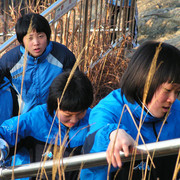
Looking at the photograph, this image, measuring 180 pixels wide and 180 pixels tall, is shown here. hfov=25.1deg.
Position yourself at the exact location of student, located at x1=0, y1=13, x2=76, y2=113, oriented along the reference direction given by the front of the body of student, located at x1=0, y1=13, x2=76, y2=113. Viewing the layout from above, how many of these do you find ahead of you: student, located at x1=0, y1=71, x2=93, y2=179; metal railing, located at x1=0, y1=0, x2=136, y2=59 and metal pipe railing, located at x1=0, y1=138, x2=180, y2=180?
2

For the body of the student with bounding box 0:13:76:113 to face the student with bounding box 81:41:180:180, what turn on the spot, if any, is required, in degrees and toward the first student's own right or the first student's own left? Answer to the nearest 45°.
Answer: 0° — they already face them

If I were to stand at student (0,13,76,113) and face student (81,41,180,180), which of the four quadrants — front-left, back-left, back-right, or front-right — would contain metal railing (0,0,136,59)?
back-left

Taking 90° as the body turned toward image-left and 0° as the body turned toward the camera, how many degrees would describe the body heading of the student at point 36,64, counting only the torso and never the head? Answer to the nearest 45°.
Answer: approximately 0°

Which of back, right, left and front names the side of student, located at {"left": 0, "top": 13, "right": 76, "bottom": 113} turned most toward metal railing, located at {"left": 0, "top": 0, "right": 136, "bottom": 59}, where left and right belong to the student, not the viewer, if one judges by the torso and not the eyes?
back

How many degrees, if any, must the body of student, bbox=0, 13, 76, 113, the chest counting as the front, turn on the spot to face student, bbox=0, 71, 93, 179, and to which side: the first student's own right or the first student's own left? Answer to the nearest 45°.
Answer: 0° — they already face them

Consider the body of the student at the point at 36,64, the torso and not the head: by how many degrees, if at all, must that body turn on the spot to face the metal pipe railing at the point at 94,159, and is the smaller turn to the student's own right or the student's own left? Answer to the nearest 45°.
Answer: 0° — they already face it

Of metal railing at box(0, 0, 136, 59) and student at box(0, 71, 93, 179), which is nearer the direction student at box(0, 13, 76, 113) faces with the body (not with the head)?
the student
